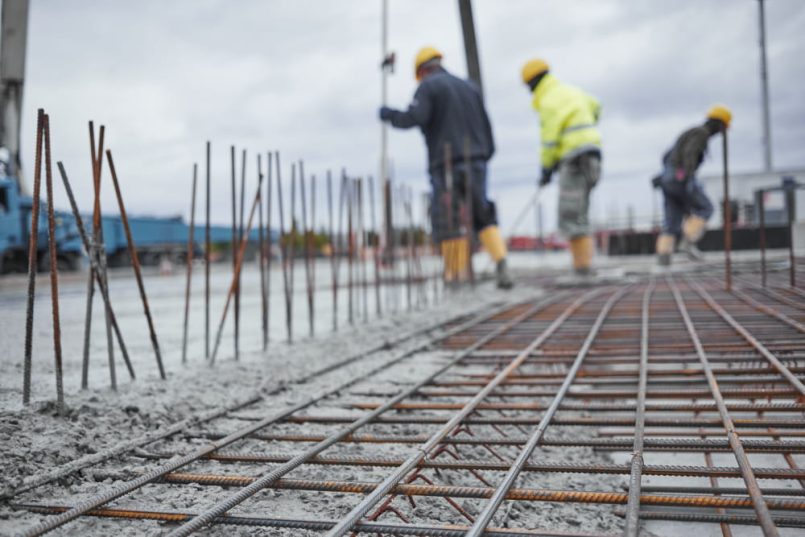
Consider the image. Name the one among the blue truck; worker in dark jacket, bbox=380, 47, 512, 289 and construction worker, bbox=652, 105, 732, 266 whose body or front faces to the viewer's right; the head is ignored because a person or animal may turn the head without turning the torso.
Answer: the construction worker

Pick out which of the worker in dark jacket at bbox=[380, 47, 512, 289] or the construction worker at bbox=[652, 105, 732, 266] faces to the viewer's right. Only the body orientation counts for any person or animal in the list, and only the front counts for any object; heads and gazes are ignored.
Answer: the construction worker

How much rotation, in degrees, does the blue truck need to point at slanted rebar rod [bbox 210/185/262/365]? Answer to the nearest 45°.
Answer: approximately 45° to its left

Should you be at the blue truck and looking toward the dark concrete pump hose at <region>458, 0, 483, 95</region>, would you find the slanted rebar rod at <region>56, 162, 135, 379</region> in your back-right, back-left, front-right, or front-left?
front-right

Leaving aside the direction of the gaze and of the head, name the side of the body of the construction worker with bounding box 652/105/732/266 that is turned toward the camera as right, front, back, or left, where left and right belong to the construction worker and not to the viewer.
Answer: right

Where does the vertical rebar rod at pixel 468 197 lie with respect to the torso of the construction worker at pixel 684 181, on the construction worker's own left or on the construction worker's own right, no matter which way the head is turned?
on the construction worker's own right

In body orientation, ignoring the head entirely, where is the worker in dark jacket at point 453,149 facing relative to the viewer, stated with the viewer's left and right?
facing away from the viewer and to the left of the viewer

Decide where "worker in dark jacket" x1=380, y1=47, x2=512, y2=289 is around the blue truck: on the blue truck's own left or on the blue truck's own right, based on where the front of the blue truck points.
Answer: on the blue truck's own left

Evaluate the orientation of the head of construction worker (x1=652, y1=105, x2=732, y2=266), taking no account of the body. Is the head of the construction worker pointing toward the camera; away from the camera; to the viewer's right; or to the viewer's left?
to the viewer's right

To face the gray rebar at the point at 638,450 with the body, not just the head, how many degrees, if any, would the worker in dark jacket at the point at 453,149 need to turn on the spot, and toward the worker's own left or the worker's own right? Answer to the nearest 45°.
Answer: approximately 135° to the worker's own left

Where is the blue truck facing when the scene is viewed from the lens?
facing the viewer and to the left of the viewer

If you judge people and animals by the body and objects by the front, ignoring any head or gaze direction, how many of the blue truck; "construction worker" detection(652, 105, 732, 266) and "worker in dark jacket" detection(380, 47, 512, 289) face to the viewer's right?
1

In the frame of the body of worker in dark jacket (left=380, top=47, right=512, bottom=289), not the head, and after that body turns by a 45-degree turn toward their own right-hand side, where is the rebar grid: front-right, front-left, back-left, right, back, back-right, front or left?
back

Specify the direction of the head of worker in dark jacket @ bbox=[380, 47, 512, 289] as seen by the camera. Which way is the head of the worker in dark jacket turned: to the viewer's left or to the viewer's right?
to the viewer's left
